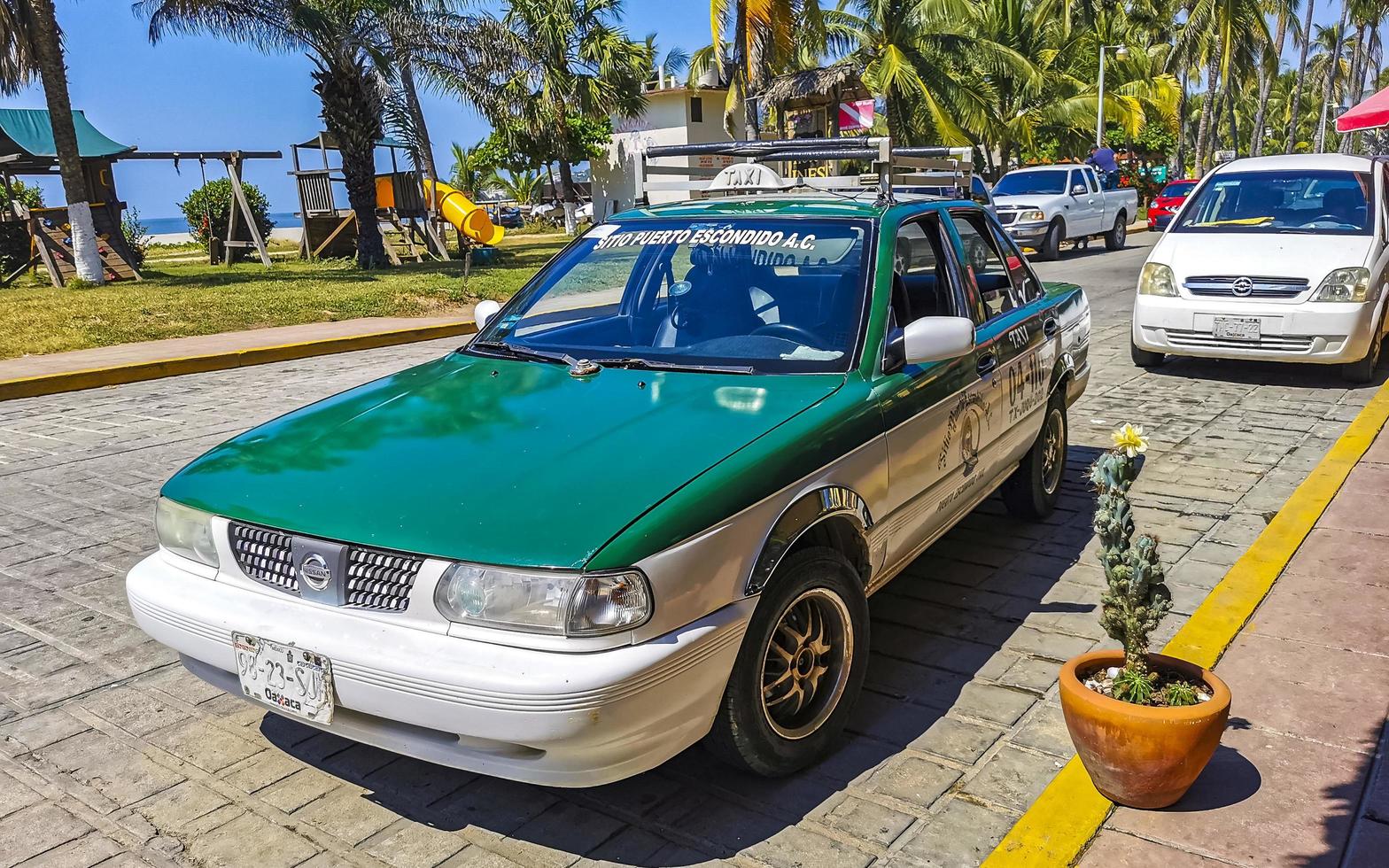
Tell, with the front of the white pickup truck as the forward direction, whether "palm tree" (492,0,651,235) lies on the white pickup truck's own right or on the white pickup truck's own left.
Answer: on the white pickup truck's own right

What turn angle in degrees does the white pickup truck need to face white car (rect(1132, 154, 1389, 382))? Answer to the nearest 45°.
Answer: approximately 45° to its left

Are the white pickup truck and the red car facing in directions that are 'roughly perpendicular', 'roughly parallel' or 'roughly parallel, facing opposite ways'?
roughly parallel

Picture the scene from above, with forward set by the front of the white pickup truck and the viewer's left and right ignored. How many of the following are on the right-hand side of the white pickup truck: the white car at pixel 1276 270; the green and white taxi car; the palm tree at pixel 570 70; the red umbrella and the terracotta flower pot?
1

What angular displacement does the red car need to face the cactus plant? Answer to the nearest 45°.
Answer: approximately 45° to its left

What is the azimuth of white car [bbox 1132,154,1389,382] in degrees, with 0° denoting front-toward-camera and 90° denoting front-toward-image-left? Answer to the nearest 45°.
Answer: approximately 0°

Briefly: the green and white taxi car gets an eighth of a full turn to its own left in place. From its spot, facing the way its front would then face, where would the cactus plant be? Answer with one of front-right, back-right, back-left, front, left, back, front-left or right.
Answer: left

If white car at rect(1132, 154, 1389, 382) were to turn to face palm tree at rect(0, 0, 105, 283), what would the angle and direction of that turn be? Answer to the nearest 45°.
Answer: approximately 90° to its right

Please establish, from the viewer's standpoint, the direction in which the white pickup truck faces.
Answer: facing the viewer and to the left of the viewer

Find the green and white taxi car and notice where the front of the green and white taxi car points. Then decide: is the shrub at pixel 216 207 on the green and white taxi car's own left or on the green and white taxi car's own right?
on the green and white taxi car's own right

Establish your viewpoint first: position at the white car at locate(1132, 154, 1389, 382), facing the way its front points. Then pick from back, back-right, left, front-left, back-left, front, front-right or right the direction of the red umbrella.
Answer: back

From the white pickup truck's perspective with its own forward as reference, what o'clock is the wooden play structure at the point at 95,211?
The wooden play structure is roughly at 1 o'clock from the white pickup truck.

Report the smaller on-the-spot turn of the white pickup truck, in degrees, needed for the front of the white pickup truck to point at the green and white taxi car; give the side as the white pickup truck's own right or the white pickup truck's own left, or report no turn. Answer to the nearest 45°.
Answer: approximately 45° to the white pickup truck's own left

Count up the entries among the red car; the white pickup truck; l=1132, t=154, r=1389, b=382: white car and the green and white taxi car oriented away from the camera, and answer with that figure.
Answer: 0
